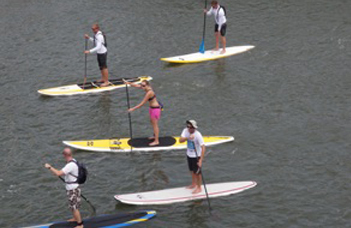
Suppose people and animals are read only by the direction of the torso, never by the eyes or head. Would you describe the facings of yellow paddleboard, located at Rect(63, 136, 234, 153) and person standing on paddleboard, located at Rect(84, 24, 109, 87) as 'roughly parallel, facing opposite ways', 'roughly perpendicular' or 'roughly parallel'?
roughly parallel

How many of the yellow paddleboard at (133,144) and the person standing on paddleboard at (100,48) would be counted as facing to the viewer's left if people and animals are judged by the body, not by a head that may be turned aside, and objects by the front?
2

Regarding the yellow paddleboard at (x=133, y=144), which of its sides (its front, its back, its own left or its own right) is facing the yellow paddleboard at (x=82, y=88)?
right

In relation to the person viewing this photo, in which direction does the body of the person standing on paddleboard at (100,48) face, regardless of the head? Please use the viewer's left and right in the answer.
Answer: facing to the left of the viewer

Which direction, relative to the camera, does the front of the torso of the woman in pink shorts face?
to the viewer's left

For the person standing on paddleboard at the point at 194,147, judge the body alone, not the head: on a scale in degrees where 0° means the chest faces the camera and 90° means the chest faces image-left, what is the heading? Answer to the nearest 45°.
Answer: approximately 45°

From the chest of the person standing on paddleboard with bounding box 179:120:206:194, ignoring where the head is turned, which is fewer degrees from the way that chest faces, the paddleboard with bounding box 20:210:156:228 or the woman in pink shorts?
the paddleboard

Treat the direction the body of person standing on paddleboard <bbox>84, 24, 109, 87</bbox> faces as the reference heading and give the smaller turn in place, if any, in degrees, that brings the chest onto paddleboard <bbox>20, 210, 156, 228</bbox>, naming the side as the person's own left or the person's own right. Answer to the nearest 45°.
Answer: approximately 90° to the person's own left

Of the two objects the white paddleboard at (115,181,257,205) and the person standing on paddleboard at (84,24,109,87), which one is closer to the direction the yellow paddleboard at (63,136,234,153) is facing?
the person standing on paddleboard

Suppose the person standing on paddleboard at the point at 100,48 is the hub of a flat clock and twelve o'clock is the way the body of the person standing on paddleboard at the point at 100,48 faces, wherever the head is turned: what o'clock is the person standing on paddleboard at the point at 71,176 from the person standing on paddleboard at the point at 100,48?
the person standing on paddleboard at the point at 71,176 is roughly at 9 o'clock from the person standing on paddleboard at the point at 100,48.

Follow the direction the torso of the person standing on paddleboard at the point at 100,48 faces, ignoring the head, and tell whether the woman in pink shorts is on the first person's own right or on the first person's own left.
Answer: on the first person's own left

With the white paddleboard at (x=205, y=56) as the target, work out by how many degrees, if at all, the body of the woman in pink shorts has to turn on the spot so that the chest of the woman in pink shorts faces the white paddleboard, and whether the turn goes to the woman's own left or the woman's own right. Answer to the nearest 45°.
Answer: approximately 90° to the woman's own right

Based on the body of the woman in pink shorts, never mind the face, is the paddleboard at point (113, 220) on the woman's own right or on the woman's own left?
on the woman's own left

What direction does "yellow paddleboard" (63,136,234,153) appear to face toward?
to the viewer's left
